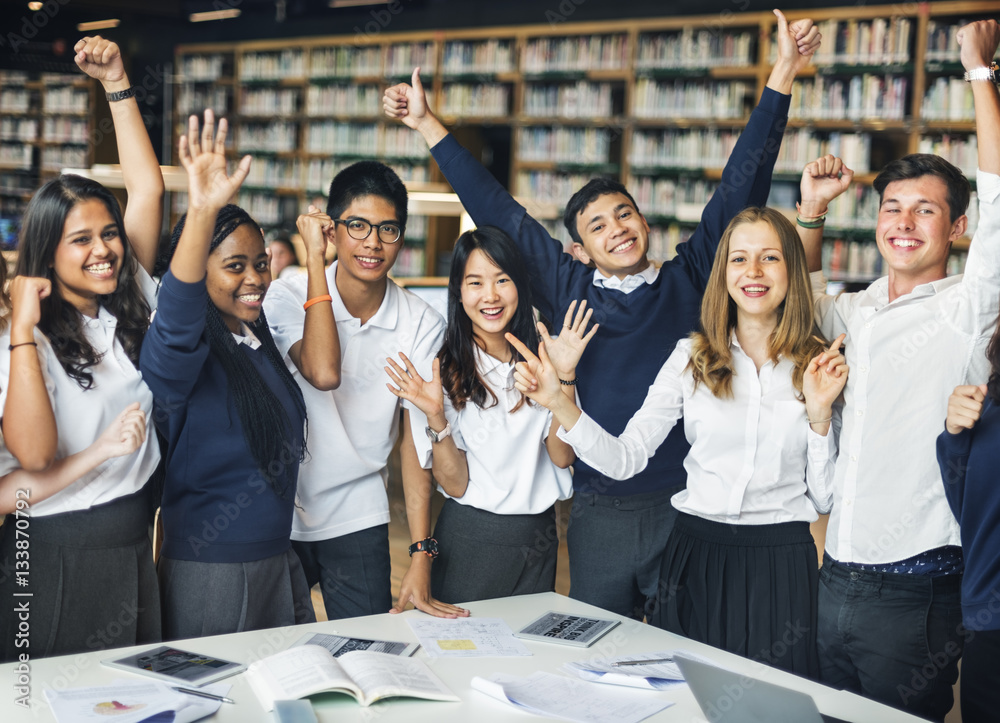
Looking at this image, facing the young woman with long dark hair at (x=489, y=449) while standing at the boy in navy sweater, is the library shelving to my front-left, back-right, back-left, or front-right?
back-right

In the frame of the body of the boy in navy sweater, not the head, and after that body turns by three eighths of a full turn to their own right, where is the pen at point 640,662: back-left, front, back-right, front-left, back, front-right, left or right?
back-left

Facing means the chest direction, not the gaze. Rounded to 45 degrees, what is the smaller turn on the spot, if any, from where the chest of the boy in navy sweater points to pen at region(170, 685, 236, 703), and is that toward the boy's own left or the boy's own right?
approximately 45° to the boy's own right

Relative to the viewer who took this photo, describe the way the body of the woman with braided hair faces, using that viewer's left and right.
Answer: facing the viewer and to the right of the viewer

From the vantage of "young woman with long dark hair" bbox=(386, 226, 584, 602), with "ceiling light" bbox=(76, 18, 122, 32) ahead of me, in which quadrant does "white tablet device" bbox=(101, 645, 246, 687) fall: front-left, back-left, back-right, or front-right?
back-left

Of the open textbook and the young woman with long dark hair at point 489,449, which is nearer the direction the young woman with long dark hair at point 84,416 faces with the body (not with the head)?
the open textbook

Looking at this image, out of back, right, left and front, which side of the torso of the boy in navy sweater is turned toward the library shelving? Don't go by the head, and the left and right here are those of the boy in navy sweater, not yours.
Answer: back

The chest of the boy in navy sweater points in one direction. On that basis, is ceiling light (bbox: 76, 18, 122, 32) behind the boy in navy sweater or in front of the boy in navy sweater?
behind

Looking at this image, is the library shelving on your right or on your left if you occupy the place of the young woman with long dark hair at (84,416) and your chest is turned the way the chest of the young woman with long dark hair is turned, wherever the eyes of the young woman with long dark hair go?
on your left

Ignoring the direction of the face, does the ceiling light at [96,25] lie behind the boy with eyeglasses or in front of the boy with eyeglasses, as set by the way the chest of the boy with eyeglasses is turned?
behind

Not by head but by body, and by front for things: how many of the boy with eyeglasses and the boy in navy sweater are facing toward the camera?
2

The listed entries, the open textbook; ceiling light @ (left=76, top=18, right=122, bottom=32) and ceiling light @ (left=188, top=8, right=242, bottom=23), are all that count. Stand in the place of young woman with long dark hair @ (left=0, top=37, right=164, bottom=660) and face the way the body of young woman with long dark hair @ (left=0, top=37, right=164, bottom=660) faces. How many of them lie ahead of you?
1

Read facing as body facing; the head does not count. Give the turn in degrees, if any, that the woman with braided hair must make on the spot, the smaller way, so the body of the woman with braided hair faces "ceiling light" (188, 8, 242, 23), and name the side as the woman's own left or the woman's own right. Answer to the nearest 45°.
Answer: approximately 135° to the woman's own left
